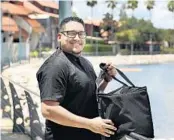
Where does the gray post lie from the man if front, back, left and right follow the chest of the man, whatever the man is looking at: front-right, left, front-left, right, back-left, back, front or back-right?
back-left

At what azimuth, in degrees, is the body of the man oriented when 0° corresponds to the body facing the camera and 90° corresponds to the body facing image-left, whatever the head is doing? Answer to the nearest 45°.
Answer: approximately 315°
